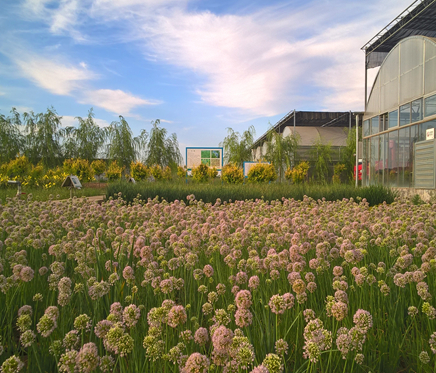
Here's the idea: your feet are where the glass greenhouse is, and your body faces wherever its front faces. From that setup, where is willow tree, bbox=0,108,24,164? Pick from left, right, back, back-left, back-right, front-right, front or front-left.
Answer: front-right

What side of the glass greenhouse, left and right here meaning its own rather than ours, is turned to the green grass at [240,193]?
front

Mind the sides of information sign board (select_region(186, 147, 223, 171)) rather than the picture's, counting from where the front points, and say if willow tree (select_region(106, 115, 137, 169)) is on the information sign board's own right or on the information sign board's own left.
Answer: on the information sign board's own right

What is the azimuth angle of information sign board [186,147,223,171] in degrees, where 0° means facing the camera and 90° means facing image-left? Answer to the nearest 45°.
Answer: approximately 0°

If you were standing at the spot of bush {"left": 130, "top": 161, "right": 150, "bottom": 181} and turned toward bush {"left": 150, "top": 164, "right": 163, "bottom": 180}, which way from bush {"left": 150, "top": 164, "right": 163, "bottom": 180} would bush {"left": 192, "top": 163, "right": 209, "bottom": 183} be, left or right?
right

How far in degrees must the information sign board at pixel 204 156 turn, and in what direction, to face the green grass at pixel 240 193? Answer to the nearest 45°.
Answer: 0° — it already faces it

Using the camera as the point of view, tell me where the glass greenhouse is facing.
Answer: facing the viewer and to the left of the viewer

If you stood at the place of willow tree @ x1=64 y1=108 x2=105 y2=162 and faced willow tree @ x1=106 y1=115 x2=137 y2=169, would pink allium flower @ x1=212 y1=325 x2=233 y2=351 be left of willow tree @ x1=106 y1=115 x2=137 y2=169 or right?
right

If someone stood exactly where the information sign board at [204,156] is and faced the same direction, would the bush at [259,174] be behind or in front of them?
in front

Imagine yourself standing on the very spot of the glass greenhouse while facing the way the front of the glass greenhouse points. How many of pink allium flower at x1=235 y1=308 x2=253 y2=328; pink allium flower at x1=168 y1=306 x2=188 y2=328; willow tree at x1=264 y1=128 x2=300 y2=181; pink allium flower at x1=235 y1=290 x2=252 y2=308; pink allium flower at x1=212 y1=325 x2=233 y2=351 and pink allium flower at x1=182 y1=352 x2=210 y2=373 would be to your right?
1

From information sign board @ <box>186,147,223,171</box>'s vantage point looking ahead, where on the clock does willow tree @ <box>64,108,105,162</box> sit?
The willow tree is roughly at 4 o'clock from the information sign board.

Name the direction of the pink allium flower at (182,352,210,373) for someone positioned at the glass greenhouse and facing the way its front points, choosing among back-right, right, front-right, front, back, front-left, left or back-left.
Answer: front-left

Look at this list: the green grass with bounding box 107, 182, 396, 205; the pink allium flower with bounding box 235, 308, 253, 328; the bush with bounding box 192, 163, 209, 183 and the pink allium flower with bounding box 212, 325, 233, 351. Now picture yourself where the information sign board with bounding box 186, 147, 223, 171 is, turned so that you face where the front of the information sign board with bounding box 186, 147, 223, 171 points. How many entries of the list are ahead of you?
4

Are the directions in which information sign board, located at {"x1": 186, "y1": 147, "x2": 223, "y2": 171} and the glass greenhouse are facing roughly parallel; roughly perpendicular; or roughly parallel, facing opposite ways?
roughly perpendicular

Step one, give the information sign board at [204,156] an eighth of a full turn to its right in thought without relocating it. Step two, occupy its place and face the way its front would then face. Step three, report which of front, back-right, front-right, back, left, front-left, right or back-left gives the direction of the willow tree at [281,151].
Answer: back

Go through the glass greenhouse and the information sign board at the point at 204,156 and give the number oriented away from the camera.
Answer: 0

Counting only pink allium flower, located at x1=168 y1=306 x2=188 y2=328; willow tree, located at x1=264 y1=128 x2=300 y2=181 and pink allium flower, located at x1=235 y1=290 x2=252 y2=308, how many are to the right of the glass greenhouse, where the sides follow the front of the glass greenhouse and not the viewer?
1

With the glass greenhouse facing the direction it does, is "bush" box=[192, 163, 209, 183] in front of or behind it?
in front

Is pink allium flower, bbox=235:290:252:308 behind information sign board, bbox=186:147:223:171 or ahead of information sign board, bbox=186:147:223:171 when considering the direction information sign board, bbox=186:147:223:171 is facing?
ahead

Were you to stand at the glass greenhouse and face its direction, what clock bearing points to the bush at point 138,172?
The bush is roughly at 1 o'clock from the glass greenhouse.
